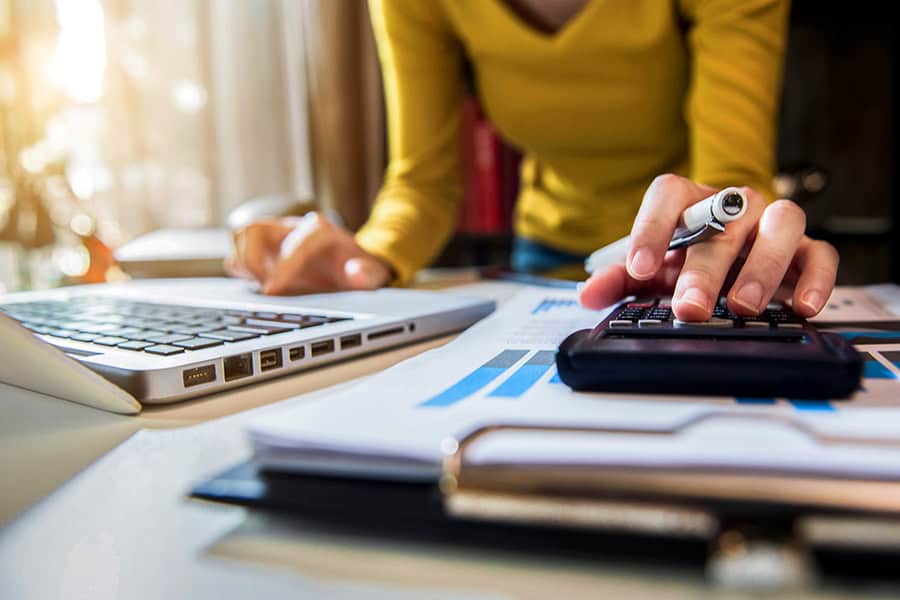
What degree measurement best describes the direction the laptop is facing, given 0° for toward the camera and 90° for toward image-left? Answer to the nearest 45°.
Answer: approximately 225°

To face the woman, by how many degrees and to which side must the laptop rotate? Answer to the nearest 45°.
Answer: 0° — it already faces them

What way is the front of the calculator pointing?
away from the camera
